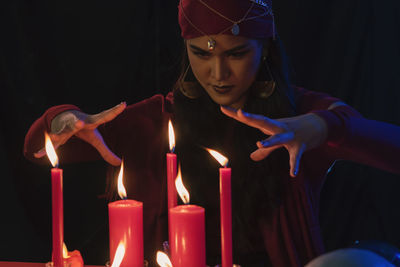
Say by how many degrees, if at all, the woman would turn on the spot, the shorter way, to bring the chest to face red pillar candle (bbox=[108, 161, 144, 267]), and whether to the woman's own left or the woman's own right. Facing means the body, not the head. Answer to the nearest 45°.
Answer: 0° — they already face it

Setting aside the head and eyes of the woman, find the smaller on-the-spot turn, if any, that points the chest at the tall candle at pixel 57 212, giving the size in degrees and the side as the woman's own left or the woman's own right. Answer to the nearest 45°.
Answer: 0° — they already face it

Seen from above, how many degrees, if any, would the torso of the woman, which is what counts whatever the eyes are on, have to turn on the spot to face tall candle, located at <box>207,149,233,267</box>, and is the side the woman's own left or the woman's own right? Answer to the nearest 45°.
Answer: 0° — they already face it
